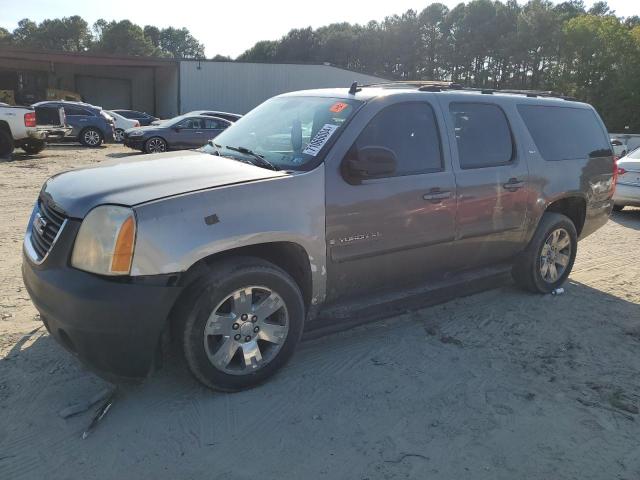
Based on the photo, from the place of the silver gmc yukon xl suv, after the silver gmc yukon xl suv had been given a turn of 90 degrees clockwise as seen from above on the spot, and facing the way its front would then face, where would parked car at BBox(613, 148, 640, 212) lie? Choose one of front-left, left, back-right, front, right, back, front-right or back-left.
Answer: right

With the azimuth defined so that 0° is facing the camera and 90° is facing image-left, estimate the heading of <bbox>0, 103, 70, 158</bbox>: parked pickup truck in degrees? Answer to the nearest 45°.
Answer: approximately 135°

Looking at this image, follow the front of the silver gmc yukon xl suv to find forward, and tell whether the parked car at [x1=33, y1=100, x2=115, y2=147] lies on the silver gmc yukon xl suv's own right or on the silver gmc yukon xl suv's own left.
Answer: on the silver gmc yukon xl suv's own right

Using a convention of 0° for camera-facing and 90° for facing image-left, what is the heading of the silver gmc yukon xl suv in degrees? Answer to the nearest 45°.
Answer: approximately 45°

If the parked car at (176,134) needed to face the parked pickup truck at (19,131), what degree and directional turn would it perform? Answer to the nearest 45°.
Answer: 0° — it already faces it
